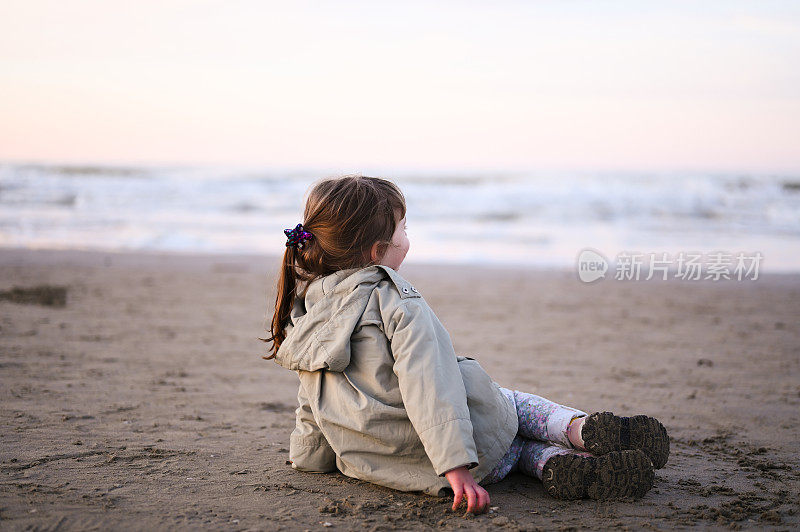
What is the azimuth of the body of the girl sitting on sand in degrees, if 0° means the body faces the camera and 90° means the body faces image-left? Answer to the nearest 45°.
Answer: approximately 225°

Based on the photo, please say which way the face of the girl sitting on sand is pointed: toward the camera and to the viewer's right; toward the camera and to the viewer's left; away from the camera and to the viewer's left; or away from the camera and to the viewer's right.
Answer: away from the camera and to the viewer's right
